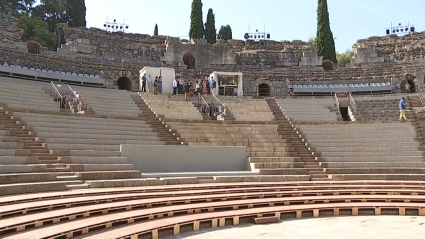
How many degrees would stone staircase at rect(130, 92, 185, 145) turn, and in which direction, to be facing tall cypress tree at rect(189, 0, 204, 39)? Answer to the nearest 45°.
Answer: approximately 135° to its left

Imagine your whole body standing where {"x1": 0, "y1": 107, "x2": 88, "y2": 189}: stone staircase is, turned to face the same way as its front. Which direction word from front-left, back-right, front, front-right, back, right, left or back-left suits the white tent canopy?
left

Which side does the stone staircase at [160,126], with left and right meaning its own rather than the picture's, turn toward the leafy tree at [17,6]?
back

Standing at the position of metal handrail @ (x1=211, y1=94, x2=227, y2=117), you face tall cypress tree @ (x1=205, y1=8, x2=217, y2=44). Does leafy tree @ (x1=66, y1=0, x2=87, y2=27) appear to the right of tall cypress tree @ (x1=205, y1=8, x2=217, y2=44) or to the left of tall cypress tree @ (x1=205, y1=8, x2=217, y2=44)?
left

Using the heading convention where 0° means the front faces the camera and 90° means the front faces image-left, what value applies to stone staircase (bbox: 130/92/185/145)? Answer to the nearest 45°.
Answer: approximately 315°

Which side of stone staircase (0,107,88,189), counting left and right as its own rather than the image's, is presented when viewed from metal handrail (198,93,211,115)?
left

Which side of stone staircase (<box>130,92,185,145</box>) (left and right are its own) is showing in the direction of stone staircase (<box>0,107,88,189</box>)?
right

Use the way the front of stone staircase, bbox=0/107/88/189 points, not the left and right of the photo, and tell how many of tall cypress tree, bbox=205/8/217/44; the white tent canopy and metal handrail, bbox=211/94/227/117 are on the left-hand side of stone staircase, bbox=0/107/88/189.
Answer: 3

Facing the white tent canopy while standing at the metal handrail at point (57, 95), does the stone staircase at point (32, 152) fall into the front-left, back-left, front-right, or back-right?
back-right

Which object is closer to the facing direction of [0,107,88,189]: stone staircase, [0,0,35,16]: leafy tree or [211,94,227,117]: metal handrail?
the metal handrail

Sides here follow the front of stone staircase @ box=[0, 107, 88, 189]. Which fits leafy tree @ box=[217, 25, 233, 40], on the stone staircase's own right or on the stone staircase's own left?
on the stone staircase's own left

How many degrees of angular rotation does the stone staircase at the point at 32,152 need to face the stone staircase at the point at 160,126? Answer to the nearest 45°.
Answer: approximately 90° to its left

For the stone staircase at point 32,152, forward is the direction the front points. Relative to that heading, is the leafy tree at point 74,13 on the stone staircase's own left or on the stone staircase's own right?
on the stone staircase's own left

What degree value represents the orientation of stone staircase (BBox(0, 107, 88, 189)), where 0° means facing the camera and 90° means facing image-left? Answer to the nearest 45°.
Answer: approximately 315°
